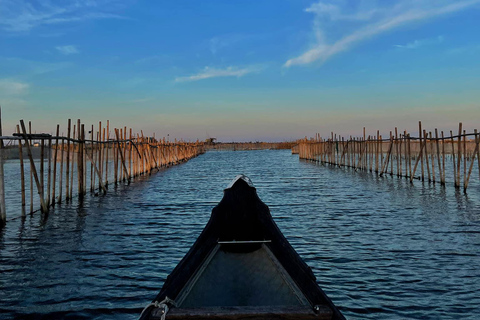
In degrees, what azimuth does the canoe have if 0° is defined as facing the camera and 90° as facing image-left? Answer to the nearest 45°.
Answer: approximately 180°

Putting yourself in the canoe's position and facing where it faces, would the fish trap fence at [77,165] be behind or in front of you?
in front
